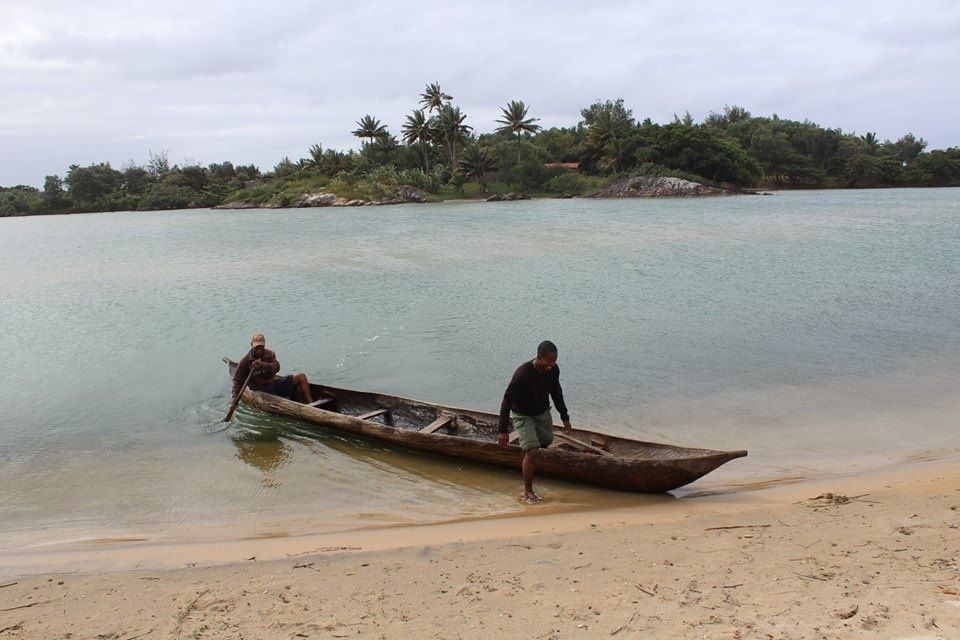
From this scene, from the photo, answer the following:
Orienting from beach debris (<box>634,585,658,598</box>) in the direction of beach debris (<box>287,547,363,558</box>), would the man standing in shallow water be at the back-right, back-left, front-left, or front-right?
front-right

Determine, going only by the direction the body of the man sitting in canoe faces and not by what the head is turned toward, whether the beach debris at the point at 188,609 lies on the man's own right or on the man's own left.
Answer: on the man's own right

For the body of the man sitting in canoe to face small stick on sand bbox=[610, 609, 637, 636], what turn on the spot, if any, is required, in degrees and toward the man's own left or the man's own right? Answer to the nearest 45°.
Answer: approximately 45° to the man's own right

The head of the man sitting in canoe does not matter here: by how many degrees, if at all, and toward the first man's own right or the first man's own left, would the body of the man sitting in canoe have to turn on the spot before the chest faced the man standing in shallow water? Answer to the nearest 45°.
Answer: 0° — they already face them

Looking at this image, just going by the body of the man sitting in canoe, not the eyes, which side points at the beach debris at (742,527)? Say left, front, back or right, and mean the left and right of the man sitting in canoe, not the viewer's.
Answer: front

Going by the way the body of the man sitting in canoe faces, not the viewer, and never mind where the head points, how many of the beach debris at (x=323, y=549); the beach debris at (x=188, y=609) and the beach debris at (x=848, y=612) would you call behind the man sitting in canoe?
0

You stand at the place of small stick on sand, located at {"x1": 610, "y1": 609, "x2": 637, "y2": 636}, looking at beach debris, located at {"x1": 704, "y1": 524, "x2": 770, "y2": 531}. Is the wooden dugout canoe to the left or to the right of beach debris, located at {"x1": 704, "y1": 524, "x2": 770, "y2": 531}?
left

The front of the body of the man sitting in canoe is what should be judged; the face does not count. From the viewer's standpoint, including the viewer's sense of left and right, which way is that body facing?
facing the viewer and to the right of the viewer

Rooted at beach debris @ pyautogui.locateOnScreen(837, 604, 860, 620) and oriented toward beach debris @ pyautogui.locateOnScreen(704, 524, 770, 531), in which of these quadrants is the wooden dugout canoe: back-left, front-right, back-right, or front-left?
front-left

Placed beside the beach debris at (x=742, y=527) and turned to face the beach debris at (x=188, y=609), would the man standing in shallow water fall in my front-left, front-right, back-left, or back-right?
front-right

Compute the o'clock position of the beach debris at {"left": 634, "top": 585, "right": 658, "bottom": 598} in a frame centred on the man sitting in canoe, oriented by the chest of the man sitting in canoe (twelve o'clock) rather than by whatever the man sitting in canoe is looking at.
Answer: The beach debris is roughly at 1 o'clock from the man sitting in canoe.

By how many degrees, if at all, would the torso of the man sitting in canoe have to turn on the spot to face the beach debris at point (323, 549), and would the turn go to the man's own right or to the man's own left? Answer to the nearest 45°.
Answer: approximately 45° to the man's own right

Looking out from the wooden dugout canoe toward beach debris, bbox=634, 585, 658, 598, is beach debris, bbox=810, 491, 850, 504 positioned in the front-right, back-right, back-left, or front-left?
front-left

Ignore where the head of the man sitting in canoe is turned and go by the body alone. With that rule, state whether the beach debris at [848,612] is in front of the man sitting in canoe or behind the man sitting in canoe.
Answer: in front
